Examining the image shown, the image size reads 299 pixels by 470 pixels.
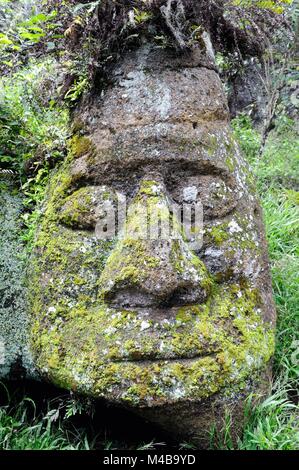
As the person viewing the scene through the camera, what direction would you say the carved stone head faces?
facing the viewer
